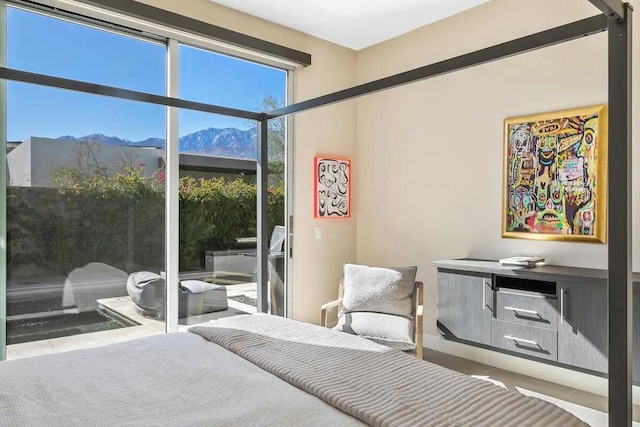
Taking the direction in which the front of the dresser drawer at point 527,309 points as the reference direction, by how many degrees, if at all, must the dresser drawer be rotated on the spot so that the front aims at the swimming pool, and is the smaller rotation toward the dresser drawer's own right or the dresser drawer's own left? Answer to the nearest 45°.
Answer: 0° — it already faces it

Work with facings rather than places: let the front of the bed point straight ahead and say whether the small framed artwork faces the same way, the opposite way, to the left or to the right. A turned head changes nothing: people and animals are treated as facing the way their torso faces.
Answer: to the right

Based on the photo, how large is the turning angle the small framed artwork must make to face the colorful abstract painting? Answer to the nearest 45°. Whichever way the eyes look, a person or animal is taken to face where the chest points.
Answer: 0° — it already faces it

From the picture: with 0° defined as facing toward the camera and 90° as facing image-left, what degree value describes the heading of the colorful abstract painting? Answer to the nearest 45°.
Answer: approximately 45°

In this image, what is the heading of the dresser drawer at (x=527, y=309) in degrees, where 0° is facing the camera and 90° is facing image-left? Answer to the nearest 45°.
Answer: approximately 45°

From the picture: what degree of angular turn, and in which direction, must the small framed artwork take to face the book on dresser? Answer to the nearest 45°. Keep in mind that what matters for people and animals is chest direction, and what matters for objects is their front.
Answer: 0° — it already faces it

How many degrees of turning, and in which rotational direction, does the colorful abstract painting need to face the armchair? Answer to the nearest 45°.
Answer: approximately 90° to its right

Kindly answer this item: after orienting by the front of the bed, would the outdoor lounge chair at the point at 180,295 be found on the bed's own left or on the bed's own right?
on the bed's own left

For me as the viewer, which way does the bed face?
facing away from the viewer and to the right of the viewer

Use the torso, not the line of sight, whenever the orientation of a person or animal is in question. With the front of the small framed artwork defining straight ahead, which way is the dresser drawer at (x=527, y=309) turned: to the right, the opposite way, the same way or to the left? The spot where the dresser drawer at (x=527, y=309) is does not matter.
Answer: to the right

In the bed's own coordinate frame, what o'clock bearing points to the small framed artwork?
The small framed artwork is roughly at 11 o'clock from the bed.
